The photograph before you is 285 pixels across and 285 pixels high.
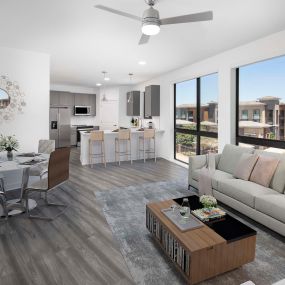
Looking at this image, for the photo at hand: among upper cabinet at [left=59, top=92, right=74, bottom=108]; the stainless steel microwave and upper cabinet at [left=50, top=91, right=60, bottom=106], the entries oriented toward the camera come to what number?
3

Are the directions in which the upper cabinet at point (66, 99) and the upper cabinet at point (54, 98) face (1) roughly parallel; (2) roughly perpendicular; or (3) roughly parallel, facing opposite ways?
roughly parallel

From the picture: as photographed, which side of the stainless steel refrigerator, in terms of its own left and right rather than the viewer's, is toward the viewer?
front

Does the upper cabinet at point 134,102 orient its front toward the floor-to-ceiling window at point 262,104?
no

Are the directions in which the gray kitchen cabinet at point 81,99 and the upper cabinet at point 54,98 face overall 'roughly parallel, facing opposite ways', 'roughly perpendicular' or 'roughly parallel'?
roughly parallel

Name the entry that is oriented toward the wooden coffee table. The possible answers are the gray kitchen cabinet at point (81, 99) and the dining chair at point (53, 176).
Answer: the gray kitchen cabinet

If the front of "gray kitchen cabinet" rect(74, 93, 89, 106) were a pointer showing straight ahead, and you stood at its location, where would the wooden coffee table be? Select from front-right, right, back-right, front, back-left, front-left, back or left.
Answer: front

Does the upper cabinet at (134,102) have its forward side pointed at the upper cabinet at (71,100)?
no

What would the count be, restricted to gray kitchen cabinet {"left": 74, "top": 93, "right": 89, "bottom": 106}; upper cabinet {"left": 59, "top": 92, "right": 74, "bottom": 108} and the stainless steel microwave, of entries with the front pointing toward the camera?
3

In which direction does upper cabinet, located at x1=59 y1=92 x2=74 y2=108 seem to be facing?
toward the camera

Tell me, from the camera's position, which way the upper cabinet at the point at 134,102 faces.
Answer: facing the viewer and to the left of the viewer

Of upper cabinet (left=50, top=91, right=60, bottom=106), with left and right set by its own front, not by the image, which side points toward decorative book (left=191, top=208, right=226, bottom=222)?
front

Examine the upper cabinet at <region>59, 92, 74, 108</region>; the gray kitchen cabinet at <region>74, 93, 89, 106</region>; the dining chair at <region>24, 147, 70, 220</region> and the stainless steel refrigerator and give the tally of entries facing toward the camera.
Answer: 3

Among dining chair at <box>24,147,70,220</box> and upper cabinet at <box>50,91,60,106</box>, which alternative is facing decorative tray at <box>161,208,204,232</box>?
the upper cabinet

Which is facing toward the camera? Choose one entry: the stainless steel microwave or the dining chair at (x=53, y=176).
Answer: the stainless steel microwave

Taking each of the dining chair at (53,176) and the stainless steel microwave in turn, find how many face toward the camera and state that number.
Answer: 1

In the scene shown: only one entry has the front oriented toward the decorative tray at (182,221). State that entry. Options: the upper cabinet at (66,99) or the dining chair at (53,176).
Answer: the upper cabinet
